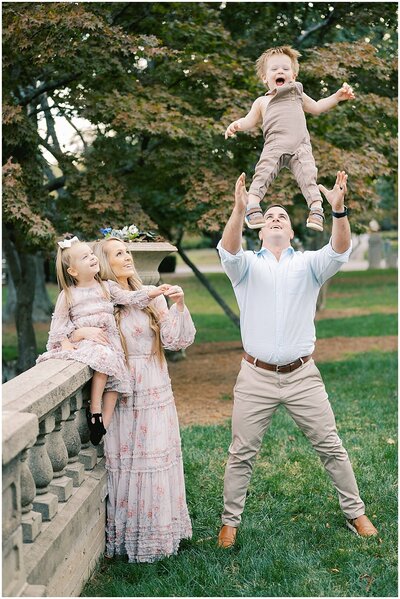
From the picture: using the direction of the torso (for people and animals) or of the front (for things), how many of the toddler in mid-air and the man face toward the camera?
2

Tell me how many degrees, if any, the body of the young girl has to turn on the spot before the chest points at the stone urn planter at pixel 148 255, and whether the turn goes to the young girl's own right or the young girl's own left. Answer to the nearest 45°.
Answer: approximately 90° to the young girl's own left

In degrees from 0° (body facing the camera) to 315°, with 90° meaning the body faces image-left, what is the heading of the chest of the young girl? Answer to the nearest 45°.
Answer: approximately 315°

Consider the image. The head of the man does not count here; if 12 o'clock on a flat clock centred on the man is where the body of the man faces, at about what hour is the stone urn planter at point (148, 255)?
The stone urn planter is roughly at 4 o'clock from the man.

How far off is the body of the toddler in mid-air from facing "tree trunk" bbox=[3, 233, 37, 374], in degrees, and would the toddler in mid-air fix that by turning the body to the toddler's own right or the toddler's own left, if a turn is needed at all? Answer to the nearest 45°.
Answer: approximately 135° to the toddler's own right
